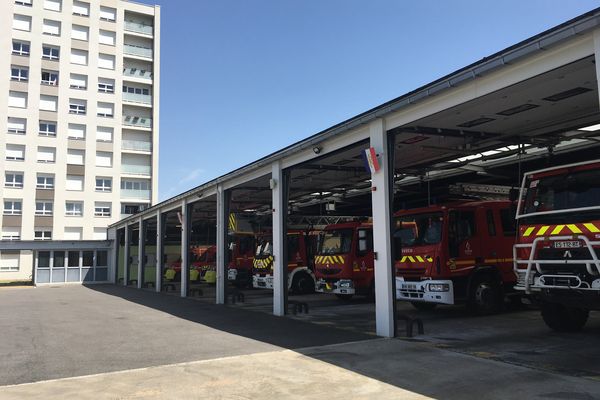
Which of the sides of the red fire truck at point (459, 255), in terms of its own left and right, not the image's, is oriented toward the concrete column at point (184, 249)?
right

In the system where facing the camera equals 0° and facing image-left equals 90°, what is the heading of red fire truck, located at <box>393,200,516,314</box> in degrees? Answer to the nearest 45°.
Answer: approximately 45°

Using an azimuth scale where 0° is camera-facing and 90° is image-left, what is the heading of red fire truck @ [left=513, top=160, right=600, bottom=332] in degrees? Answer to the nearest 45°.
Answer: approximately 45°

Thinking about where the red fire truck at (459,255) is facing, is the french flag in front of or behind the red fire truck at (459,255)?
in front

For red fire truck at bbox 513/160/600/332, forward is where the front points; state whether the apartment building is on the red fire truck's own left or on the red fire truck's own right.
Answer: on the red fire truck's own right

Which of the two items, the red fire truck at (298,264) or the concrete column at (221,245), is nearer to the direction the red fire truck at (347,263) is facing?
the concrete column

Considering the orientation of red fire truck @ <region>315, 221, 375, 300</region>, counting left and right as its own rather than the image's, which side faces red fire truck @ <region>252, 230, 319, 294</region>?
right

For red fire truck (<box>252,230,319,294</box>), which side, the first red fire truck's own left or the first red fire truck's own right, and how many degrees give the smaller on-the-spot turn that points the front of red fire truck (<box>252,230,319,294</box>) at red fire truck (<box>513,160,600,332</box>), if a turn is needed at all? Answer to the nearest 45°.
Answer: approximately 45° to the first red fire truck's own left

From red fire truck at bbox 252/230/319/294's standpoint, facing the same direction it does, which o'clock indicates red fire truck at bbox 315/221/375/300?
red fire truck at bbox 315/221/375/300 is roughly at 10 o'clock from red fire truck at bbox 252/230/319/294.

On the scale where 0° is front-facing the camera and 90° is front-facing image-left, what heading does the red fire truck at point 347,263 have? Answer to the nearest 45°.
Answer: approximately 45°

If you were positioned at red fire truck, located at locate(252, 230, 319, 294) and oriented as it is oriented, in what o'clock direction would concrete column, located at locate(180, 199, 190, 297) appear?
The concrete column is roughly at 2 o'clock from the red fire truck.
